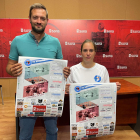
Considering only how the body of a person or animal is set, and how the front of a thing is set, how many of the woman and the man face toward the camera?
2

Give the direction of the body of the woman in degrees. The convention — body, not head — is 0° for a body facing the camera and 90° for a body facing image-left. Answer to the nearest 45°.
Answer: approximately 0°

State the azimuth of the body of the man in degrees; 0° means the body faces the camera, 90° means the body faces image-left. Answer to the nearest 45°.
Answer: approximately 0°
